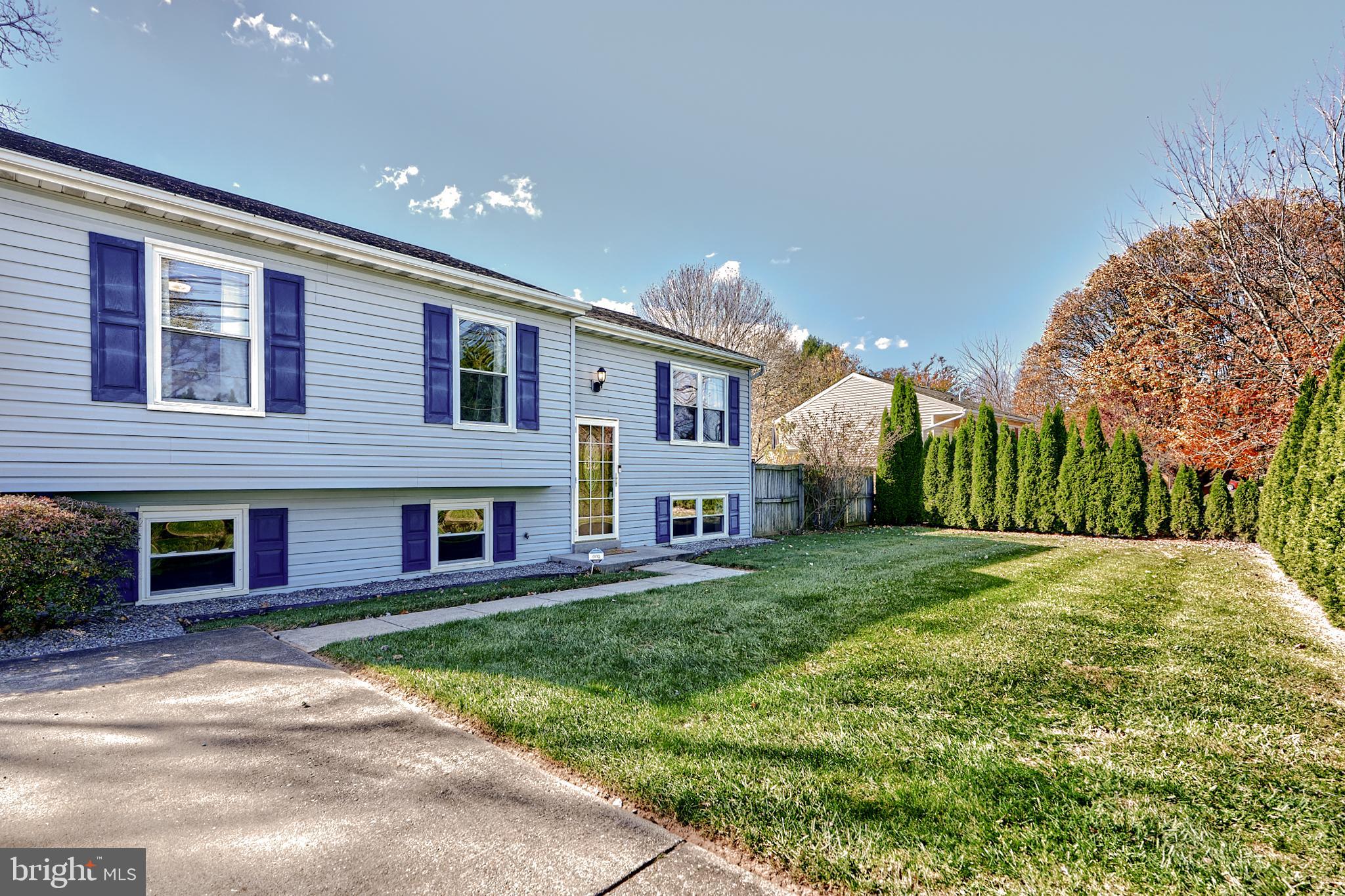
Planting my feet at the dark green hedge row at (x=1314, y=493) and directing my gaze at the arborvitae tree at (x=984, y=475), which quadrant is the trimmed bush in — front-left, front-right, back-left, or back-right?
back-left

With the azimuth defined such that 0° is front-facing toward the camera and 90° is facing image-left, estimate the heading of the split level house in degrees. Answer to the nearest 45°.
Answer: approximately 315°

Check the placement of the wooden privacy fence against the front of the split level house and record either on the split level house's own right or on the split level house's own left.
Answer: on the split level house's own left

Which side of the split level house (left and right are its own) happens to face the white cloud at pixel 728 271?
left

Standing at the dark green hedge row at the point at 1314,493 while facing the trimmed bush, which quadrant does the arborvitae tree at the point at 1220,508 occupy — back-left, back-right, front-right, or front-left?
back-right
